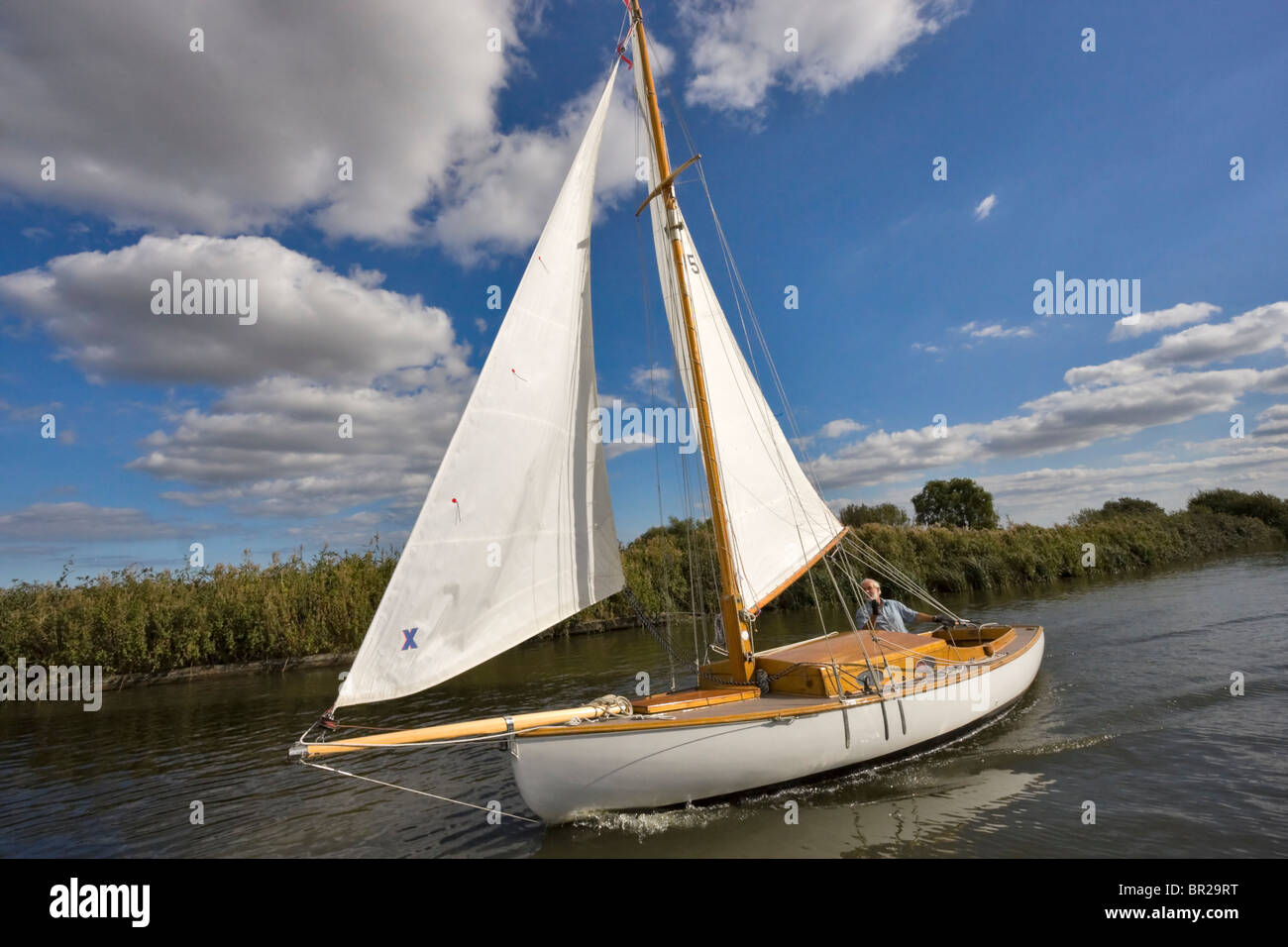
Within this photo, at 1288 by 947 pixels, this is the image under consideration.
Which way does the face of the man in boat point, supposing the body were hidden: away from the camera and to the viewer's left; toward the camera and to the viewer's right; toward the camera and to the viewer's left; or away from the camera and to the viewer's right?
toward the camera and to the viewer's left

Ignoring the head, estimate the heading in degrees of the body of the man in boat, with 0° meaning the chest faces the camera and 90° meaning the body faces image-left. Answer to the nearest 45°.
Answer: approximately 45°

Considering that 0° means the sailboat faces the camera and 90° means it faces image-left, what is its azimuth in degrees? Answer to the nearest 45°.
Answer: approximately 45°

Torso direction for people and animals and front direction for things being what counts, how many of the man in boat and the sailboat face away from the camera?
0
